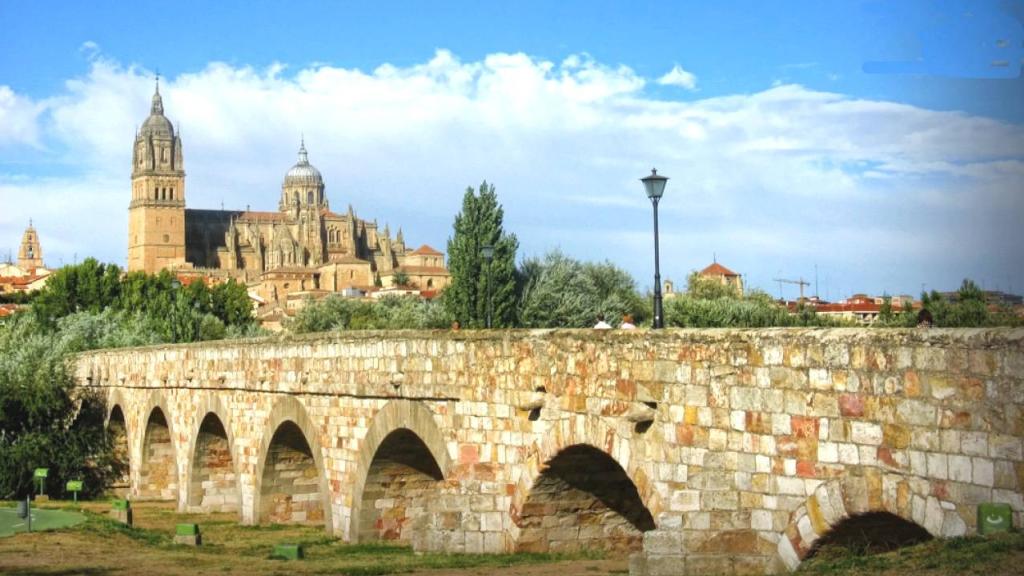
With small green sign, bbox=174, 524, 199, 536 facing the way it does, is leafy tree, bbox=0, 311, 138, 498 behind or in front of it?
behind

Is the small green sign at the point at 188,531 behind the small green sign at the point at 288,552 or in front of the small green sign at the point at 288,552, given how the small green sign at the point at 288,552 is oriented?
behind

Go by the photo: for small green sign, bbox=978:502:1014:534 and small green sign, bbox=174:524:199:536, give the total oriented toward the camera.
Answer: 2

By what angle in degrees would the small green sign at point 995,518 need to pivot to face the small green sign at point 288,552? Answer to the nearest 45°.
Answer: approximately 135° to its right

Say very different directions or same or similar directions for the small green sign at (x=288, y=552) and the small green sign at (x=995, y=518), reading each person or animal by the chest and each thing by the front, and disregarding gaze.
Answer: same or similar directions

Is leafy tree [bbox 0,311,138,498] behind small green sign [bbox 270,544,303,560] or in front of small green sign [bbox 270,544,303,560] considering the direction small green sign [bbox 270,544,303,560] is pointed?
behind

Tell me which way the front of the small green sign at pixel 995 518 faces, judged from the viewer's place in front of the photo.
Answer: facing the viewer

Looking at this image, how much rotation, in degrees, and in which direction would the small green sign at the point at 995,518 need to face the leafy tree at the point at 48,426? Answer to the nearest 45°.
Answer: approximately 135° to its right

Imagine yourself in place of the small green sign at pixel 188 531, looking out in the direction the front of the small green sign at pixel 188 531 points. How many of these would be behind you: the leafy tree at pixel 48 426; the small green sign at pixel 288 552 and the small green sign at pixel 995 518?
1

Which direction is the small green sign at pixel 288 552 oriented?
toward the camera

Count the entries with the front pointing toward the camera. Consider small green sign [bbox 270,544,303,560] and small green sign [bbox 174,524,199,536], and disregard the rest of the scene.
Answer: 2
